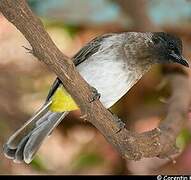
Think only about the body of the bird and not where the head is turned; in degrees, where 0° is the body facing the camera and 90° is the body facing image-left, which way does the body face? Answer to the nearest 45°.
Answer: approximately 270°
